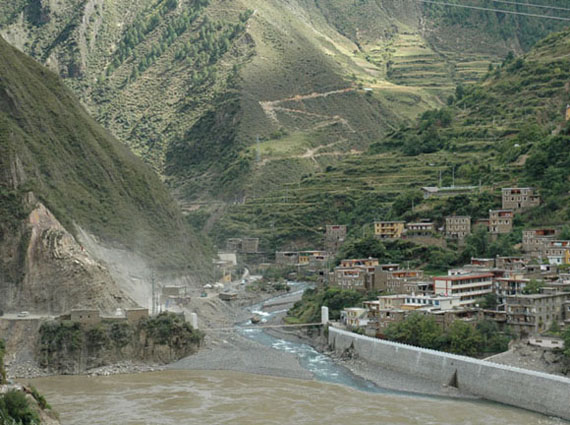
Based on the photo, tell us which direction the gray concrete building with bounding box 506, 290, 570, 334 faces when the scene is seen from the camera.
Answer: facing the viewer and to the left of the viewer

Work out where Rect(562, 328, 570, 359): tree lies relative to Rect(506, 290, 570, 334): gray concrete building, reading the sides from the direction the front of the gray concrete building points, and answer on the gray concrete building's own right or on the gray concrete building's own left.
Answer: on the gray concrete building's own left

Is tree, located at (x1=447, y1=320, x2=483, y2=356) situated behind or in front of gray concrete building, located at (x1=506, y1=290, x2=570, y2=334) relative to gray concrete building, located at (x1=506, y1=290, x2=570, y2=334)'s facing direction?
in front

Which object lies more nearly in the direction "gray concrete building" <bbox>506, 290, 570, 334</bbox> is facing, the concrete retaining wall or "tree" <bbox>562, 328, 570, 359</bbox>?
the concrete retaining wall
